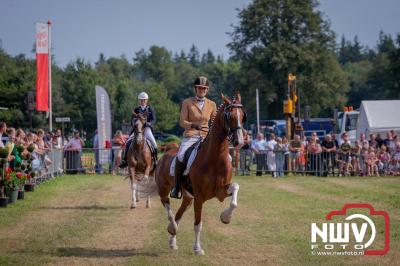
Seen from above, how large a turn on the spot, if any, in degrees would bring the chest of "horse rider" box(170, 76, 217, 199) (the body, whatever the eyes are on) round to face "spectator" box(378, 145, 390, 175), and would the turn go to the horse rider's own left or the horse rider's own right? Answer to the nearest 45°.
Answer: approximately 90° to the horse rider's own left

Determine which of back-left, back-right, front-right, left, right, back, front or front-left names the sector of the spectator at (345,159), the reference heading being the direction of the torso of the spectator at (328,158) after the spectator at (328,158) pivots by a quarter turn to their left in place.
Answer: front

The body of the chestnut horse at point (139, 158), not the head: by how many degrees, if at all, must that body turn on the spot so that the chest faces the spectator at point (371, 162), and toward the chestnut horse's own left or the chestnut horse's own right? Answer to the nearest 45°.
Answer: approximately 135° to the chestnut horse's own left

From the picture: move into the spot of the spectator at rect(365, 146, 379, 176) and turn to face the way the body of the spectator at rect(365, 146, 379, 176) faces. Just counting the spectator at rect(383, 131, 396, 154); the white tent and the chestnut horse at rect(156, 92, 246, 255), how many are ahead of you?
1

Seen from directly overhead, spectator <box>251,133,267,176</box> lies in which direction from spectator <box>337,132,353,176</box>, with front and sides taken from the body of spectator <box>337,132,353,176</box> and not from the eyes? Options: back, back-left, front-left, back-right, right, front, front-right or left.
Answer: right

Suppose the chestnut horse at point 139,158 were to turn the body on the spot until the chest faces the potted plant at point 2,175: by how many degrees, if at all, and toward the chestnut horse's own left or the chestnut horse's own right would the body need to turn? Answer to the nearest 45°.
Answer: approximately 90° to the chestnut horse's own right

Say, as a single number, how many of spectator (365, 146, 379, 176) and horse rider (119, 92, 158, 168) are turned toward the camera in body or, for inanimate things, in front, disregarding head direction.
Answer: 2

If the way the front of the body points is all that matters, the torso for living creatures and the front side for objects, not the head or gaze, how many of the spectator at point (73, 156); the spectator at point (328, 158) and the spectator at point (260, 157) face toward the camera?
3

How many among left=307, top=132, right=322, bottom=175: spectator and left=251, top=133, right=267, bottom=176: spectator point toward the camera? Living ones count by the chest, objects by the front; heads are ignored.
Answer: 2

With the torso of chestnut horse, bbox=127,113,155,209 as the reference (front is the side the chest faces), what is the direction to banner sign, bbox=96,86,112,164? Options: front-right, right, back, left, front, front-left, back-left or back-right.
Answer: back

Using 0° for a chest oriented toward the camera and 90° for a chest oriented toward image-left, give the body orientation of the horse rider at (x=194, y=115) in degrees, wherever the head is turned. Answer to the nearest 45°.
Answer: approximately 315°

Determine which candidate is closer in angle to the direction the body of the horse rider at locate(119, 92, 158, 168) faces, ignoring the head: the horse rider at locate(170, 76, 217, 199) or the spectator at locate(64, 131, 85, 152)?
the horse rider

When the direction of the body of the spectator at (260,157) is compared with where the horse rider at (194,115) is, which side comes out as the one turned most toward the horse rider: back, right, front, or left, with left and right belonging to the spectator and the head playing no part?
front
